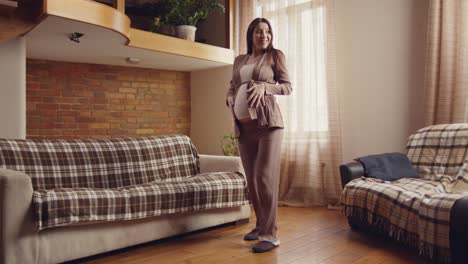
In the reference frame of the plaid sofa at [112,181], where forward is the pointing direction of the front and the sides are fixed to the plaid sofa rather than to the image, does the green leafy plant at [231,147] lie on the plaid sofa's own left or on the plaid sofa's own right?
on the plaid sofa's own left

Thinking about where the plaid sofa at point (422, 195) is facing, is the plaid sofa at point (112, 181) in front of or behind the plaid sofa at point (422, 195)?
in front

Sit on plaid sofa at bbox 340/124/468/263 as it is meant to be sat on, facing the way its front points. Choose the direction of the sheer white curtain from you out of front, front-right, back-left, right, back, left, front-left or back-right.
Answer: right

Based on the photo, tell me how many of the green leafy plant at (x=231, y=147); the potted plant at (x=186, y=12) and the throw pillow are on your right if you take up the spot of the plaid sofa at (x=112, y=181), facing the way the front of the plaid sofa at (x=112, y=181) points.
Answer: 0

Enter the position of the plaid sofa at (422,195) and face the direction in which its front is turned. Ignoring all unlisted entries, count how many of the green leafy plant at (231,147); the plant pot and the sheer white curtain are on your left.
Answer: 0

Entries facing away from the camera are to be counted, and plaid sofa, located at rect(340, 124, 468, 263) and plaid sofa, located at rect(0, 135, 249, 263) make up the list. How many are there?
0

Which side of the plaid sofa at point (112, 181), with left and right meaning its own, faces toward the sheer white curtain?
left

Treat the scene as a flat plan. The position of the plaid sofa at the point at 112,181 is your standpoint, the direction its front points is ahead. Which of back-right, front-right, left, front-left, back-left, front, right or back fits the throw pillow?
front-left

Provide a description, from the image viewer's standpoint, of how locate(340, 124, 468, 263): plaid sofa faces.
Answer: facing the viewer and to the left of the viewer

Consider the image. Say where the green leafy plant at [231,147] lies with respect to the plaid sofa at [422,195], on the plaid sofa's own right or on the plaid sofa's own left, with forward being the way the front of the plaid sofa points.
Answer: on the plaid sofa's own right

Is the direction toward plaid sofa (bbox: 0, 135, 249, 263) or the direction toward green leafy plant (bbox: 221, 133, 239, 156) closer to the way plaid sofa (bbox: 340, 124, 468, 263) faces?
the plaid sofa

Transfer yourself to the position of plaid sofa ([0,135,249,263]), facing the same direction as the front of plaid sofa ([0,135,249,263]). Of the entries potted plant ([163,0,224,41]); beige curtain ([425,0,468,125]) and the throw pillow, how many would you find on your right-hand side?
0

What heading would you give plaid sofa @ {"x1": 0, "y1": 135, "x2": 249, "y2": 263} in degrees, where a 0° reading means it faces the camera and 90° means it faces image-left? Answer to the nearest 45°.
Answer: approximately 315°
